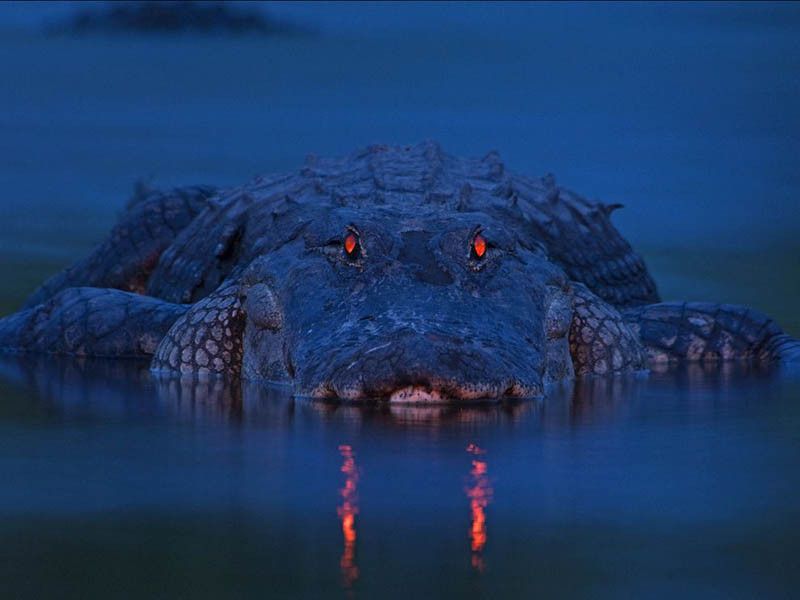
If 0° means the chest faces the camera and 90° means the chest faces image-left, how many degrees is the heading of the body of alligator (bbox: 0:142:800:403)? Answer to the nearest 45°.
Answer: approximately 0°
